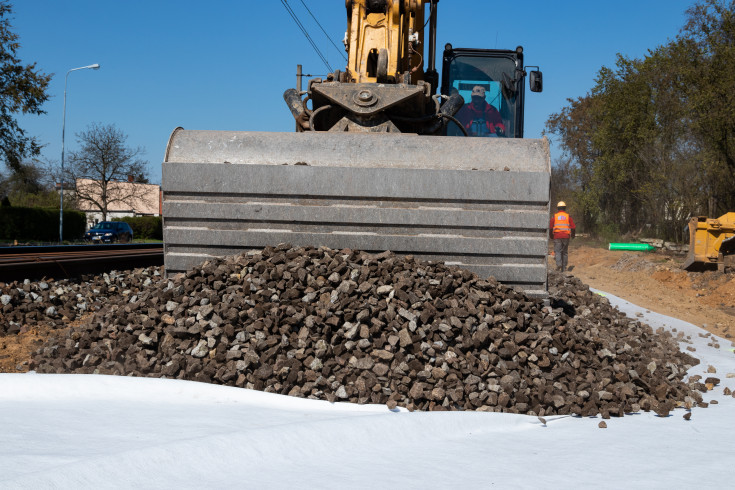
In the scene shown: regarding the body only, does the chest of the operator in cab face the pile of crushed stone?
yes

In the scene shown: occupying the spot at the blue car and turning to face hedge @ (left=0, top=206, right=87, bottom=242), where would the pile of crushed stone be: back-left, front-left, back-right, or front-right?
back-left

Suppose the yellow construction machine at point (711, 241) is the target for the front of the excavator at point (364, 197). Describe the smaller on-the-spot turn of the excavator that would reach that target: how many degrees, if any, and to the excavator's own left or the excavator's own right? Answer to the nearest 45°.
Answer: approximately 135° to the excavator's own left

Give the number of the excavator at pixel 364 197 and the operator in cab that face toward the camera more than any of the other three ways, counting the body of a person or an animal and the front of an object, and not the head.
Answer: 2

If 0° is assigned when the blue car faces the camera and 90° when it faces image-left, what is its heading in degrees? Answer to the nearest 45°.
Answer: approximately 45°

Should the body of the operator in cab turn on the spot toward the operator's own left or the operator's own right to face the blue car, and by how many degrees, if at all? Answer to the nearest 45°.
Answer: approximately 135° to the operator's own right
